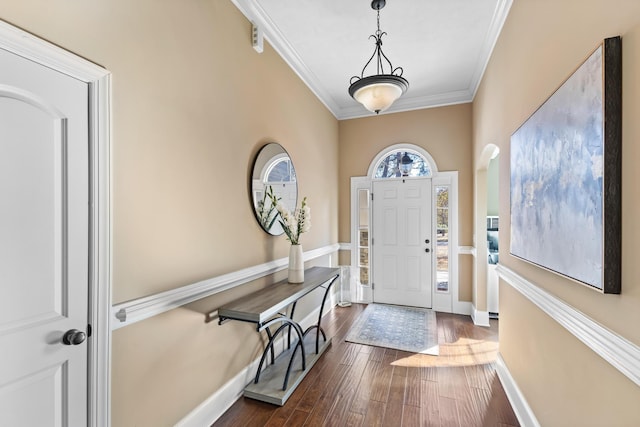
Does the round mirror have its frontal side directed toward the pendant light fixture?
yes

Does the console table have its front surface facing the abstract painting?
yes

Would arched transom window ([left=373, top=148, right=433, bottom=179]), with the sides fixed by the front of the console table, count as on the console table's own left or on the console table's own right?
on the console table's own left

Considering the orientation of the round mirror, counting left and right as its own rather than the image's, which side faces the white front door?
left

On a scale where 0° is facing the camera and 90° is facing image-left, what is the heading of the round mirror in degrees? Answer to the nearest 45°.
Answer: approximately 315°

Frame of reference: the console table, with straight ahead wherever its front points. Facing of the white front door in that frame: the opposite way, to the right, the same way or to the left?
to the right
